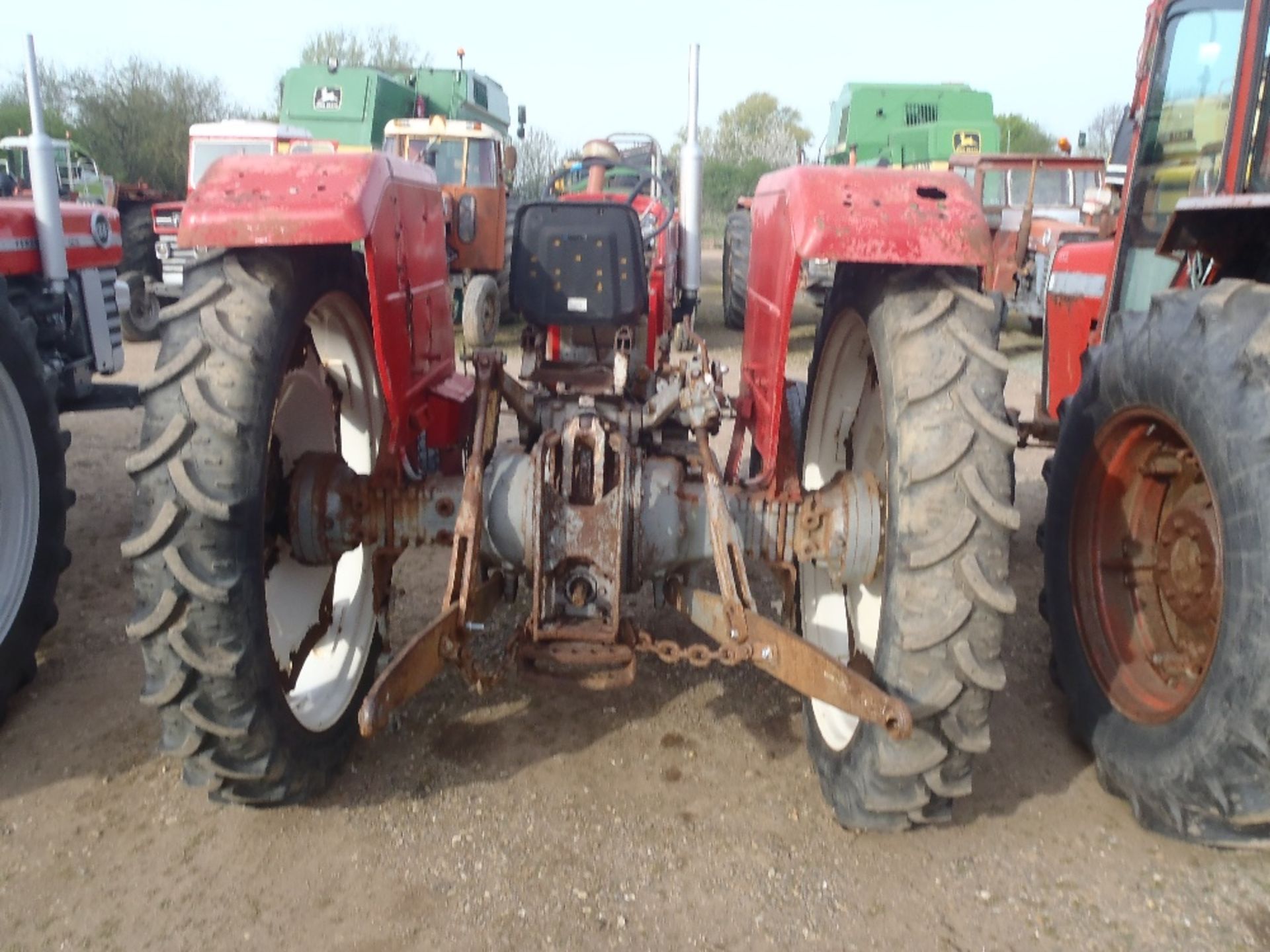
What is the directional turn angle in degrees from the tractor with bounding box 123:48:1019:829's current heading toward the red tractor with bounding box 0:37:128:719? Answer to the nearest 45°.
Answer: approximately 45° to its left

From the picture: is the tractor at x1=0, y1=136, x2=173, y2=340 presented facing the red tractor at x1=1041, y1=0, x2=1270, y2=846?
no

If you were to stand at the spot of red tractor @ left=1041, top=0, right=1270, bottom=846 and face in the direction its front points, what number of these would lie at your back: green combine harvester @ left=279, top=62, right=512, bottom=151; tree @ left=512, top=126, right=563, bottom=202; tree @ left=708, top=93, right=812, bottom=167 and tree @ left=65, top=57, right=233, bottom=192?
0

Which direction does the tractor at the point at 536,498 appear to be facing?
away from the camera

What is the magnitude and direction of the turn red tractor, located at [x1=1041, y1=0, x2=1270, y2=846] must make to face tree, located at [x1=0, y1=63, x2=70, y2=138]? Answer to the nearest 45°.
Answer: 0° — it already faces it

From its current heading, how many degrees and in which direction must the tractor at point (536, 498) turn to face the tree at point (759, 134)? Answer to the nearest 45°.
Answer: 0° — it already faces it

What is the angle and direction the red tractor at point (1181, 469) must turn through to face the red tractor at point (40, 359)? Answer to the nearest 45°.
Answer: approximately 45° to its left

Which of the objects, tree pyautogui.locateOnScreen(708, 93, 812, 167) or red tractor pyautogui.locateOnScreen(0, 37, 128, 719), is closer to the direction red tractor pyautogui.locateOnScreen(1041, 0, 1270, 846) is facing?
the tree

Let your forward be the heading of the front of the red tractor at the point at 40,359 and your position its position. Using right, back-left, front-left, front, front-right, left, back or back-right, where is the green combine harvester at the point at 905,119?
front

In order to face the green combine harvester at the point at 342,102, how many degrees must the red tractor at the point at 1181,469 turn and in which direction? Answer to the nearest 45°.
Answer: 0° — it already faces it
